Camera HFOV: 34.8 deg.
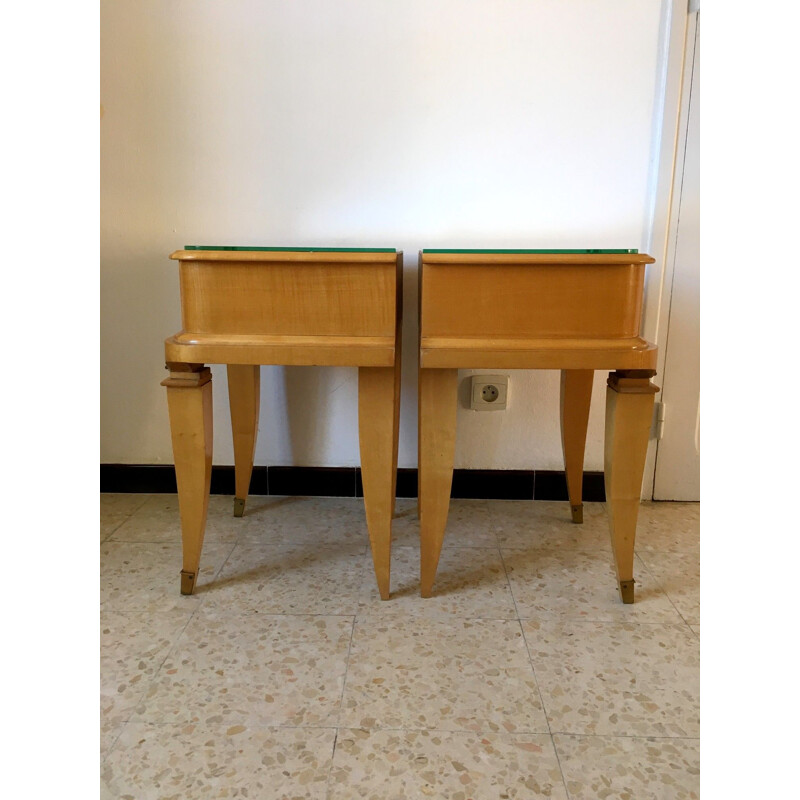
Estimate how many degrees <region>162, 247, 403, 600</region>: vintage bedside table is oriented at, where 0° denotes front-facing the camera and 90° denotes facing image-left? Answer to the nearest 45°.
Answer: approximately 90°

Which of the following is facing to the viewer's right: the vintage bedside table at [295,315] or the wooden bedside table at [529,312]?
the wooden bedside table

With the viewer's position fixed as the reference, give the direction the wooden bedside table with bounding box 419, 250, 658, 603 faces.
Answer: facing to the right of the viewer

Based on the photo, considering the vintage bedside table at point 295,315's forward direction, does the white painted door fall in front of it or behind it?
behind

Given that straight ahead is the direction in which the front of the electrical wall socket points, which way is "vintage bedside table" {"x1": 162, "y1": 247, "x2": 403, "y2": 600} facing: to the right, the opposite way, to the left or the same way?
to the right

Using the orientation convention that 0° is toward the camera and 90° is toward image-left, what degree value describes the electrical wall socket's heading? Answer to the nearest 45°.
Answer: approximately 0°
